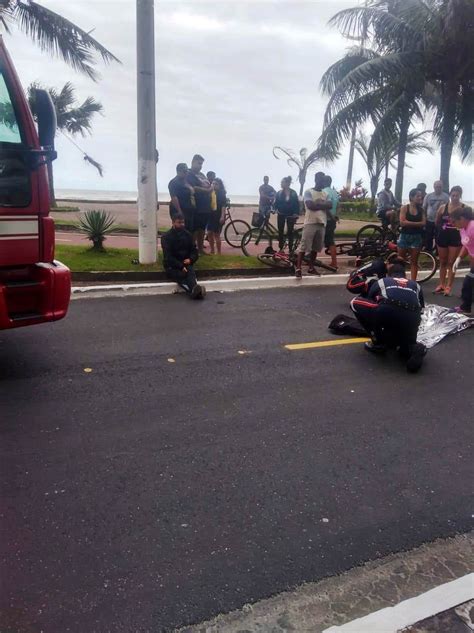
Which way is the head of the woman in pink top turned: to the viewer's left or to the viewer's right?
to the viewer's left

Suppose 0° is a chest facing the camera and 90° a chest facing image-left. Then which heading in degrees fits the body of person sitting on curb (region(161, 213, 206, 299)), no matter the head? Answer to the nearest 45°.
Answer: approximately 315°

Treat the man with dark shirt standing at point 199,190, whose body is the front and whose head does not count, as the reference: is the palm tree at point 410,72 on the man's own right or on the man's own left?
on the man's own left

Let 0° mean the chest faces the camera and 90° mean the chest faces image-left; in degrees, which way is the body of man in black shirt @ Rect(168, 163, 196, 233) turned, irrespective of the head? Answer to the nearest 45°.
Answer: approximately 315°

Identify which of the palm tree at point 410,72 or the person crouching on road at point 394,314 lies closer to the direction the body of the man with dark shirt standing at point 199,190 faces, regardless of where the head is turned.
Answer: the person crouching on road

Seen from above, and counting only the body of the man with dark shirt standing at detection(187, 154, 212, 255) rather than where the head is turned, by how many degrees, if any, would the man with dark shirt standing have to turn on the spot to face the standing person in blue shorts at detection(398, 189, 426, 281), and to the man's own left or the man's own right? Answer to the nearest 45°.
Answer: approximately 45° to the man's own left

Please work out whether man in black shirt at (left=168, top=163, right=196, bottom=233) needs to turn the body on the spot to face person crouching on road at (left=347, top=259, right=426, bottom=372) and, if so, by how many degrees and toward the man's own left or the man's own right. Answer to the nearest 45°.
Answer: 0° — they already face them

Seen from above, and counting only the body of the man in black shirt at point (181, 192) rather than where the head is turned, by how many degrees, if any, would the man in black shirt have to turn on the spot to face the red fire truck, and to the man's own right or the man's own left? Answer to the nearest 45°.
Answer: approximately 45° to the man's own right
